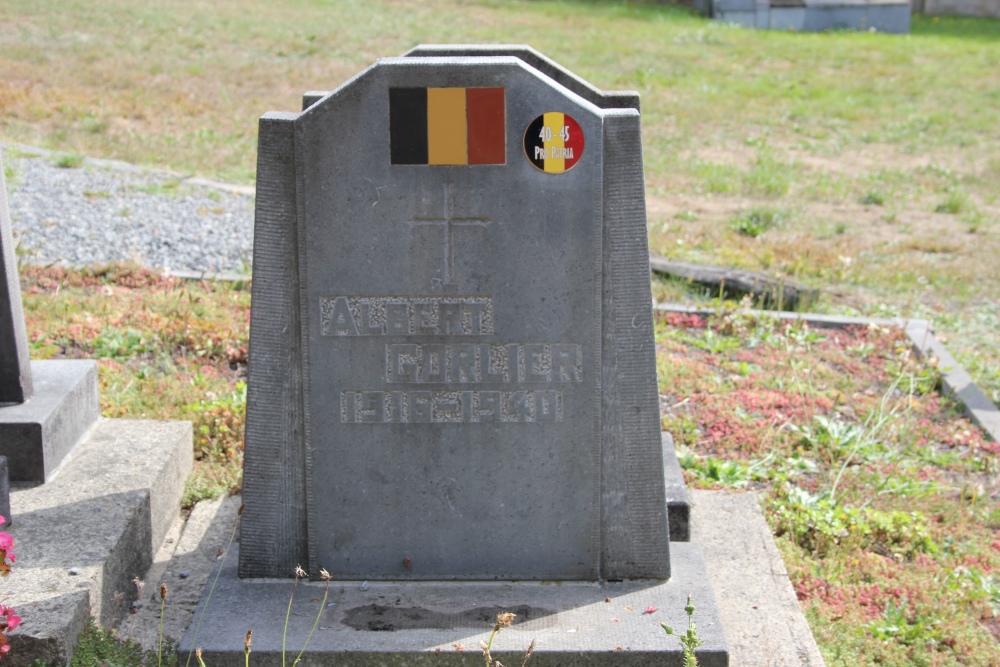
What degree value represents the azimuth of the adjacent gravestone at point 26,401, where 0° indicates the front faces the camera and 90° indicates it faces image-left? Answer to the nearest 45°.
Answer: approximately 0°

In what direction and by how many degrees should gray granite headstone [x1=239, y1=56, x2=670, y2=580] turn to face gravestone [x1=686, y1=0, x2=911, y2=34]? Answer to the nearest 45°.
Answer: approximately 180°

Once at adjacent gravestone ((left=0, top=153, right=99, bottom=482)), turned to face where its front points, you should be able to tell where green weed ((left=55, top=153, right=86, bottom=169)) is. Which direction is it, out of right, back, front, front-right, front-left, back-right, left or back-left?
back

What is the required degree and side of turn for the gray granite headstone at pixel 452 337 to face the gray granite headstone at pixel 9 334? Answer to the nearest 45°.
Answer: approximately 135° to its right

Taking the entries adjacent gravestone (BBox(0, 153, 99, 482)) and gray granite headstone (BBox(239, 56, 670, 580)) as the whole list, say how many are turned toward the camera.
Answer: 2

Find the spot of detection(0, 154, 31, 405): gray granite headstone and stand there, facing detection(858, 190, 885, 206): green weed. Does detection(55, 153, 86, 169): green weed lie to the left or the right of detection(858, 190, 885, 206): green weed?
left

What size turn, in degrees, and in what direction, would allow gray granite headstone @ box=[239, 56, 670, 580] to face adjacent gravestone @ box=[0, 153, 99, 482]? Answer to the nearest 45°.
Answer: approximately 135° to its right

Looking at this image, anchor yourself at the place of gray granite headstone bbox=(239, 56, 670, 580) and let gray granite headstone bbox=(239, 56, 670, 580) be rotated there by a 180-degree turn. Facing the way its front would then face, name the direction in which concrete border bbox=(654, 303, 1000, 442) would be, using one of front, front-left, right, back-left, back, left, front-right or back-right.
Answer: front-right

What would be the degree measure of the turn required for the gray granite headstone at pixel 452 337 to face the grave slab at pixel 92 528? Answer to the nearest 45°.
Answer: approximately 90° to its right

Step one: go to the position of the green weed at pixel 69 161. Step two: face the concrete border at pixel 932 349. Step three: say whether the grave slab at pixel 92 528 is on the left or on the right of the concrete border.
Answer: right
